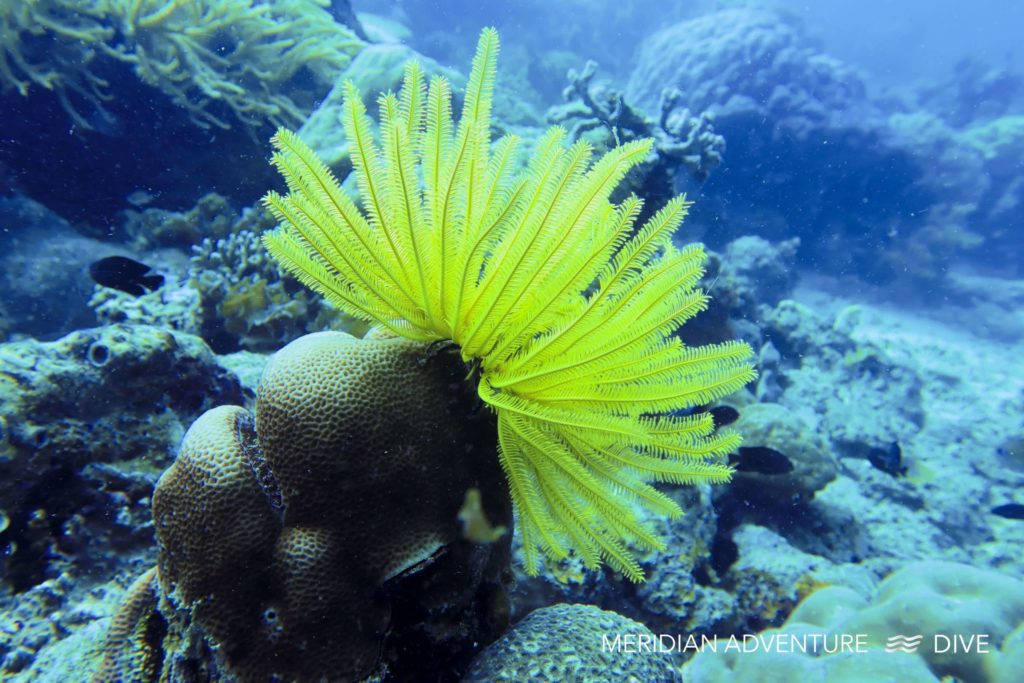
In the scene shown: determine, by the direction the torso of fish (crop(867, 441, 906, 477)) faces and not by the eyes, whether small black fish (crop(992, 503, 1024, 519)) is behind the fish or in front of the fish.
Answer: behind

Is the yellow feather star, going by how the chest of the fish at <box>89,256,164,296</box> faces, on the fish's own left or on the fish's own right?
on the fish's own left

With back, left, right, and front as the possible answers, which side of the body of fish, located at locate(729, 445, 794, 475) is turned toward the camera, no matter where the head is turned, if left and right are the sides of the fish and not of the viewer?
right

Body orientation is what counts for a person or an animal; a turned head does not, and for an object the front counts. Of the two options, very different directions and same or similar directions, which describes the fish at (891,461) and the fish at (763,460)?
very different directions

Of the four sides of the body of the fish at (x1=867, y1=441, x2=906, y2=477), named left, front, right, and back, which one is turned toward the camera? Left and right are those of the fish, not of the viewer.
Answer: left

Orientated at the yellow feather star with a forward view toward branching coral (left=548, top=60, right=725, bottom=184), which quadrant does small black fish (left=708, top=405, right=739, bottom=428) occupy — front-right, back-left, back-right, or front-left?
front-right

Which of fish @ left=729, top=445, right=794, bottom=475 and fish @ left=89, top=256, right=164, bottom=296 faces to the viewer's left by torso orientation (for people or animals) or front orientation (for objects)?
fish @ left=89, top=256, right=164, bottom=296

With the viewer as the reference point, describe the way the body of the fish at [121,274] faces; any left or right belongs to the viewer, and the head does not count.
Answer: facing to the left of the viewer

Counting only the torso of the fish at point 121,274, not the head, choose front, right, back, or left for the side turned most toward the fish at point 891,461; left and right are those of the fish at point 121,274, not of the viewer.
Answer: back

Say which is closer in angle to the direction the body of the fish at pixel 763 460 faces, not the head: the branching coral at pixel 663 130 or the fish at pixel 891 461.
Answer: the fish

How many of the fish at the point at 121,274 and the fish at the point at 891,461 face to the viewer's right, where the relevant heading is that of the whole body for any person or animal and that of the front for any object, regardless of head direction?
0
